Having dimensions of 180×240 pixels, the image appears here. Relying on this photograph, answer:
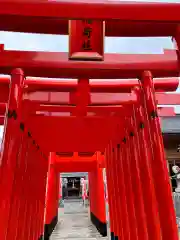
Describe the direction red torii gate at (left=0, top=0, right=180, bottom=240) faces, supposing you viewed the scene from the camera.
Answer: facing the viewer
